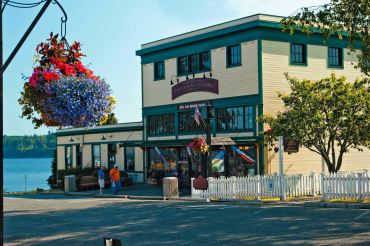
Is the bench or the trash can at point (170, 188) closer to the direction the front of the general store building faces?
the trash can

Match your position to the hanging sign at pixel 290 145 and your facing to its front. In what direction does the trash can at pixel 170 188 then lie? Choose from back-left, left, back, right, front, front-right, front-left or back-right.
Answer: right

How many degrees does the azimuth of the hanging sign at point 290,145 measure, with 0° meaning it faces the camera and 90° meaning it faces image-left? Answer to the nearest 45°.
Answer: approximately 0°

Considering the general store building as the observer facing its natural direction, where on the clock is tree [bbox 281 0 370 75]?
The tree is roughly at 10 o'clock from the general store building.

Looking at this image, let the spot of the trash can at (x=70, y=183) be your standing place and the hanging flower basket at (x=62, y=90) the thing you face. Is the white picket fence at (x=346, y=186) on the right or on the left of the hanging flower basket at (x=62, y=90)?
left

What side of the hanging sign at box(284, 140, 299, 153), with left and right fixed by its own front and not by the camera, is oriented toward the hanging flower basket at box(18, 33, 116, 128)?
front

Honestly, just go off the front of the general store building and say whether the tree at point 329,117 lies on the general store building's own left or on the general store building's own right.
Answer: on the general store building's own left

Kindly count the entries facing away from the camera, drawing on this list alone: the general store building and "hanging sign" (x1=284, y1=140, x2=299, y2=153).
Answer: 0

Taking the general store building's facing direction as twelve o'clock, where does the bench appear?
The bench is roughly at 2 o'clock from the general store building.

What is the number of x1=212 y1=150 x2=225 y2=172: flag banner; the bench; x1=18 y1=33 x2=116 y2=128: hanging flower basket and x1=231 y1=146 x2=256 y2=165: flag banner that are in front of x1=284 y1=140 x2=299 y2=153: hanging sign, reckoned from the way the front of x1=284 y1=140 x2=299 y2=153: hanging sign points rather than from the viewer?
1
